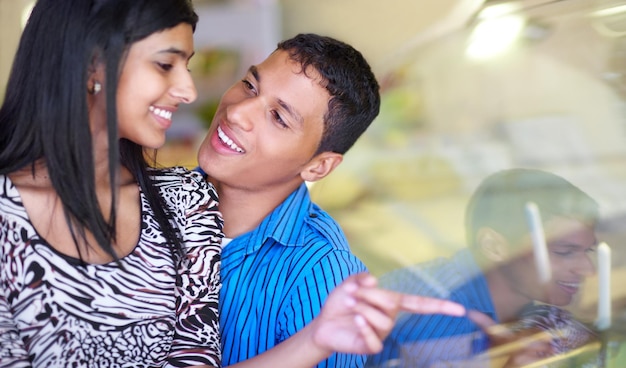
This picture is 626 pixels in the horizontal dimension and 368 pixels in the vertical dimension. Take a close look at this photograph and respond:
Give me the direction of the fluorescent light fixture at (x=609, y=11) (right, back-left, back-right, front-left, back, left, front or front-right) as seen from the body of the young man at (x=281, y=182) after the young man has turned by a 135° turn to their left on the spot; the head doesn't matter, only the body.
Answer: front

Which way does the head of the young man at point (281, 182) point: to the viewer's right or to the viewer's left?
to the viewer's left

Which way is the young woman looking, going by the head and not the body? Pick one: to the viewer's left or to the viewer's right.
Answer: to the viewer's right

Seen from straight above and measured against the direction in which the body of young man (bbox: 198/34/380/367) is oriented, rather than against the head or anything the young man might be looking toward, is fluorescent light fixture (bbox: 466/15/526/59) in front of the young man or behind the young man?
behind

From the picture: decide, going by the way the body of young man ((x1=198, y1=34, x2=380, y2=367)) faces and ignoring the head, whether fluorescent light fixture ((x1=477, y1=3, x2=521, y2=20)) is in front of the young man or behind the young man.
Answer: behind
